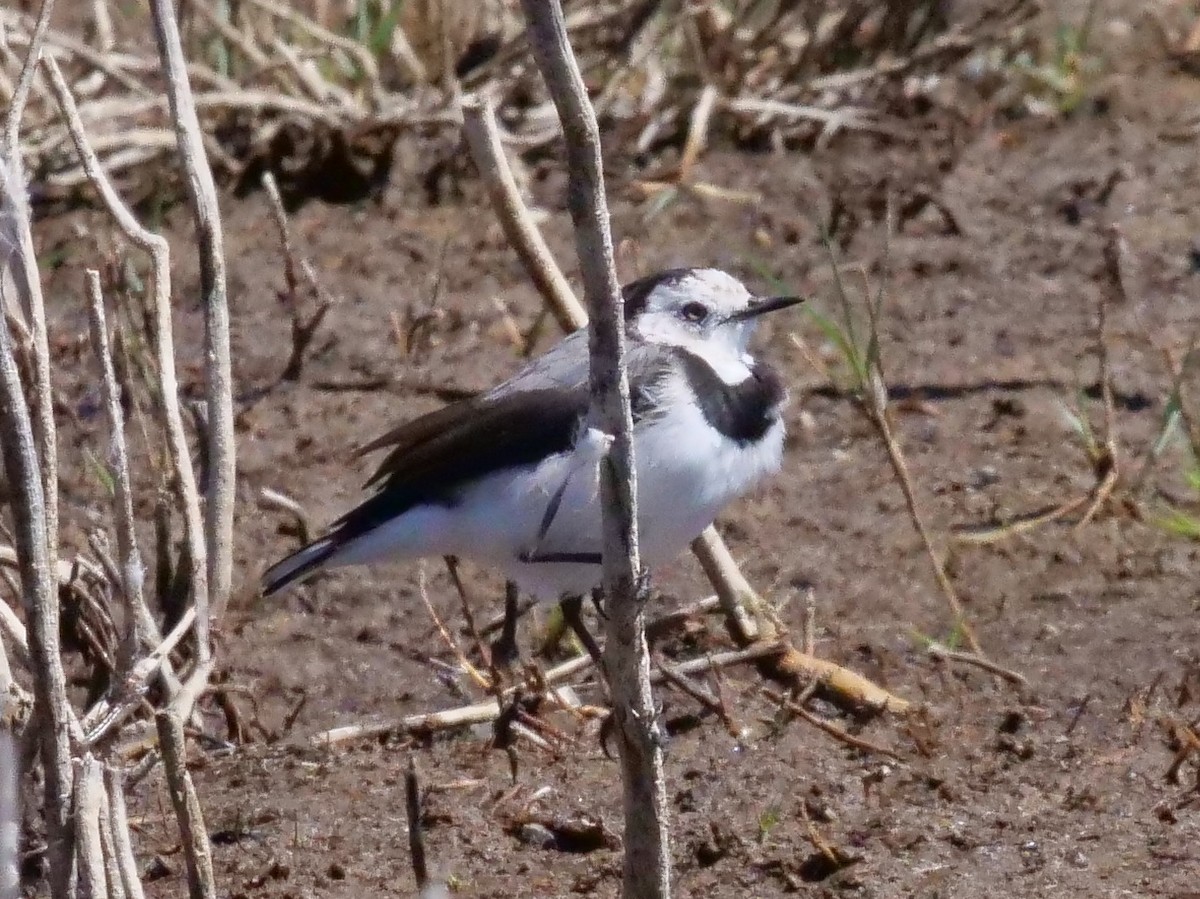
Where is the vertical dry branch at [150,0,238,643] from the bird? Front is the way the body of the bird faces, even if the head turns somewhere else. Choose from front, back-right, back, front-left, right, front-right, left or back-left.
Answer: back-right

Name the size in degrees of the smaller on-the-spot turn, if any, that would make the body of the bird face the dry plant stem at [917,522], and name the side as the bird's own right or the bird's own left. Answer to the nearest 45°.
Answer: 0° — it already faces it

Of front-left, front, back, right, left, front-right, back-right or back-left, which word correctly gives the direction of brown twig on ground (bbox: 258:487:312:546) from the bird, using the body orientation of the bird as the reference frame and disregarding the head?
back-left

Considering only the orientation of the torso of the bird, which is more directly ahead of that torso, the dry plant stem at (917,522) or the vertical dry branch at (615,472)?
the dry plant stem

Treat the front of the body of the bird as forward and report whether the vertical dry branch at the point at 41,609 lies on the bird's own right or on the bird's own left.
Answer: on the bird's own right

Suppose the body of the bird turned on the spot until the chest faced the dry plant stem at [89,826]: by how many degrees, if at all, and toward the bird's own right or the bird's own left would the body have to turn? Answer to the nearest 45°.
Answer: approximately 90° to the bird's own right

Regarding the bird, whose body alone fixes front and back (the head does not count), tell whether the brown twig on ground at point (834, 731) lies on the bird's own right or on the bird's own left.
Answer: on the bird's own right

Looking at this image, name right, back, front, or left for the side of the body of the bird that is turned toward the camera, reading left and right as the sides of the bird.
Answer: right

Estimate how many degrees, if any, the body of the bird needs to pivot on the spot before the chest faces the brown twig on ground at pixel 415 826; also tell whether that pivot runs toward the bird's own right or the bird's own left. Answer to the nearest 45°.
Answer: approximately 90° to the bird's own right

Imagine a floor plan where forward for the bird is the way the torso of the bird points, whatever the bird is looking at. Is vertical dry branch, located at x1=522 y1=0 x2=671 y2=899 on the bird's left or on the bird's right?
on the bird's right

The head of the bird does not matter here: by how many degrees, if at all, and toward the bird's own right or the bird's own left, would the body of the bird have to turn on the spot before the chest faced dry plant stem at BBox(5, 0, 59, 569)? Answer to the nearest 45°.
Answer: approximately 135° to the bird's own right

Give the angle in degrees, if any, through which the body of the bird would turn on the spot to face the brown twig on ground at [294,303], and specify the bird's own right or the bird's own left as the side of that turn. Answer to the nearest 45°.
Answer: approximately 135° to the bird's own left

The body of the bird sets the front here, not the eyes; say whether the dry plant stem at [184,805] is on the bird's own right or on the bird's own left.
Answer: on the bird's own right
